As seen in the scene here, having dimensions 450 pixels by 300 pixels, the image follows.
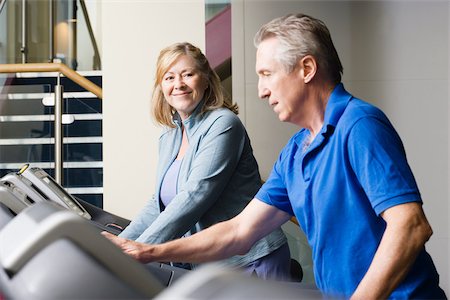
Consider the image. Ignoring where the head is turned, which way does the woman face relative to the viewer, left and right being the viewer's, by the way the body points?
facing the viewer and to the left of the viewer

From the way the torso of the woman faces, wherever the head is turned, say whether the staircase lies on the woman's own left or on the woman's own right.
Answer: on the woman's own right

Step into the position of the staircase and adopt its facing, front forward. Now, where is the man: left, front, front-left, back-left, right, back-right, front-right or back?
front

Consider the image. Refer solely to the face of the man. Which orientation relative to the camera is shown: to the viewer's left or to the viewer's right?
to the viewer's left

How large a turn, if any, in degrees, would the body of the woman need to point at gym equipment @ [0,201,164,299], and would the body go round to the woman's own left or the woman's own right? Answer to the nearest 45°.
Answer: approximately 45° to the woman's own left

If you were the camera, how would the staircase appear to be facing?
facing the viewer

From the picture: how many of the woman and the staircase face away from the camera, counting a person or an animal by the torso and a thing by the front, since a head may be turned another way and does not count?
0

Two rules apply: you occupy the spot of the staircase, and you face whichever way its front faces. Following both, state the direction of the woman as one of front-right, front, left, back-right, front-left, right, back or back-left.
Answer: front
